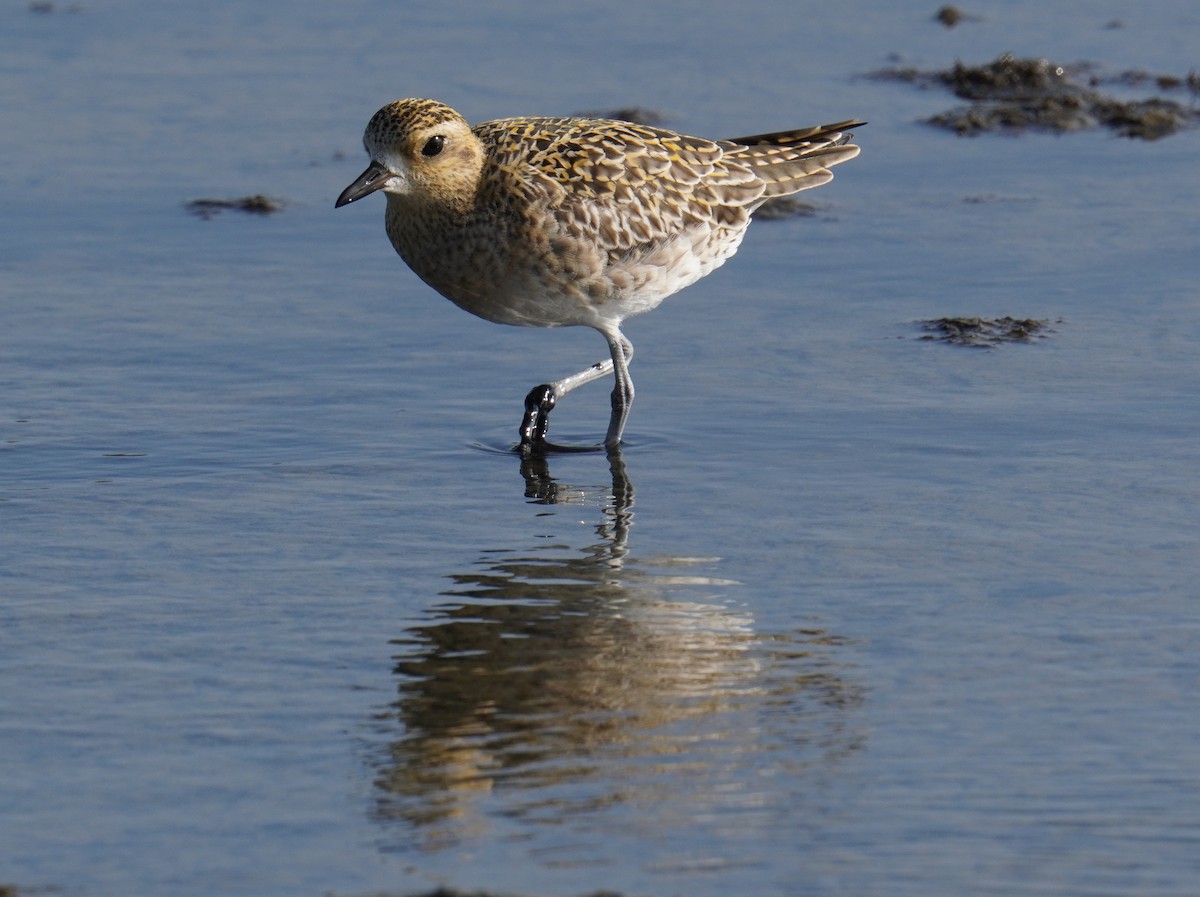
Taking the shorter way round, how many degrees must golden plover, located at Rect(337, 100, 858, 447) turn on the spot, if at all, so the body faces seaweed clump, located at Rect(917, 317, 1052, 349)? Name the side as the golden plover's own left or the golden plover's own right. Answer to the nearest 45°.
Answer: approximately 180°

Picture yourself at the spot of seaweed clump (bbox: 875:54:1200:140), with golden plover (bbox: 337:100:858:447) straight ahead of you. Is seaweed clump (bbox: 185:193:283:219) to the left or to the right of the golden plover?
right

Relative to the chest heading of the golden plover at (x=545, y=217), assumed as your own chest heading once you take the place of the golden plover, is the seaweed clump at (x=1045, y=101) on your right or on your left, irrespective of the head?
on your right

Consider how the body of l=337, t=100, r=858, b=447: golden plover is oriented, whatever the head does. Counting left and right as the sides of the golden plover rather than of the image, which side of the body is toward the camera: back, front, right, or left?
left

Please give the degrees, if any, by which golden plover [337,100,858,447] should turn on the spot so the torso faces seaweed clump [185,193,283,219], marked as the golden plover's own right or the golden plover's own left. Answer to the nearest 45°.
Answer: approximately 45° to the golden plover's own right

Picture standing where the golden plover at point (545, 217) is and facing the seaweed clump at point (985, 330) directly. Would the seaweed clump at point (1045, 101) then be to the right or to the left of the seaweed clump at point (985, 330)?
left
